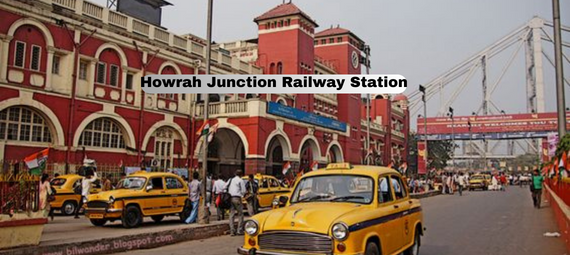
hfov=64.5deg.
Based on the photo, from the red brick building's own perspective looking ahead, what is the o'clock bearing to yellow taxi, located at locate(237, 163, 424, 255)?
The yellow taxi is roughly at 1 o'clock from the red brick building.

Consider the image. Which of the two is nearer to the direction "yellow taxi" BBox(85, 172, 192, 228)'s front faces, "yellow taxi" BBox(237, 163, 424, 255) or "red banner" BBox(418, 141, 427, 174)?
the yellow taxi

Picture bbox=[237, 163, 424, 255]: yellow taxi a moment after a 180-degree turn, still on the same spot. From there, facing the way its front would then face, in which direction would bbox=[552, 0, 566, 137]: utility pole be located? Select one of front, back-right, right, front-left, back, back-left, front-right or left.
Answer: front

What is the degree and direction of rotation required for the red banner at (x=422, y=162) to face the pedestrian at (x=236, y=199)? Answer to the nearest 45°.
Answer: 0° — it already faces them

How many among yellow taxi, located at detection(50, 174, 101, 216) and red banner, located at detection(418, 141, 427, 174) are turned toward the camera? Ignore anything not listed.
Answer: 1

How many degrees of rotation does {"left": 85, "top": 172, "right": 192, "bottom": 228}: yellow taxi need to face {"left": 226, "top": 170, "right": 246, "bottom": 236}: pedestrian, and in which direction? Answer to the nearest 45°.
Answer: approximately 90° to its left

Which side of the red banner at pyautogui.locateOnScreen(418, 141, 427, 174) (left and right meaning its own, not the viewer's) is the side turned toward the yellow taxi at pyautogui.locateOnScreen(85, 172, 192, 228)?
front

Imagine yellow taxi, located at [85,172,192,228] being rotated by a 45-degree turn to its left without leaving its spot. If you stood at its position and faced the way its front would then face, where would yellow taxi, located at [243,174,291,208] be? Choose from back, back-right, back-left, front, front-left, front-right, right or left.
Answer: back-left

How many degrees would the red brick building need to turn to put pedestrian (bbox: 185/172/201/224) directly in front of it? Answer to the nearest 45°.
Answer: approximately 45° to its right

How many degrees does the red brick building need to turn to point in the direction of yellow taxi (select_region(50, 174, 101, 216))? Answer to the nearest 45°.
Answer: approximately 45° to its right

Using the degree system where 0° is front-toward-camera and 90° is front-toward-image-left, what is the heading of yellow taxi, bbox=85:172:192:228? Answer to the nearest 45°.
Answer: approximately 45°

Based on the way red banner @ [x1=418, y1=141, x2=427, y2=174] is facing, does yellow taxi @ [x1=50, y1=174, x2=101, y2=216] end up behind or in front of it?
in front

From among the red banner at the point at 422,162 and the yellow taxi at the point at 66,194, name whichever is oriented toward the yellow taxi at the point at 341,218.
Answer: the red banner

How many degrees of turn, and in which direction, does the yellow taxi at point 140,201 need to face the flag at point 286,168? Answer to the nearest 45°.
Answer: approximately 180°

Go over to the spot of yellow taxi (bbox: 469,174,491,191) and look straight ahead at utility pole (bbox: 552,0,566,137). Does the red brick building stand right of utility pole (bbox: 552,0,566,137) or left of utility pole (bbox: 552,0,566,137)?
right

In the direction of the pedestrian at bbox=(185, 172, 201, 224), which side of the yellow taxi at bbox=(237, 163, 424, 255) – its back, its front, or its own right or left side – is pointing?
right
